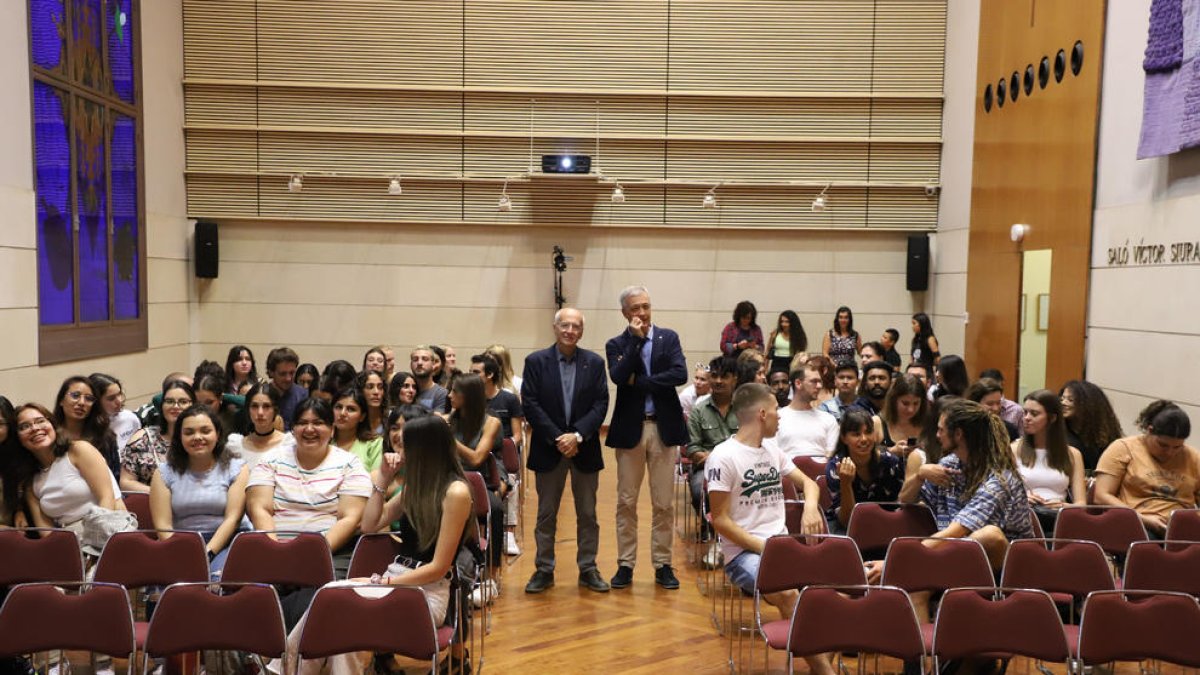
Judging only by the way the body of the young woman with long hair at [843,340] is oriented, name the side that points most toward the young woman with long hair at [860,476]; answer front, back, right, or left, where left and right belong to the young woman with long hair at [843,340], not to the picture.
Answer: front

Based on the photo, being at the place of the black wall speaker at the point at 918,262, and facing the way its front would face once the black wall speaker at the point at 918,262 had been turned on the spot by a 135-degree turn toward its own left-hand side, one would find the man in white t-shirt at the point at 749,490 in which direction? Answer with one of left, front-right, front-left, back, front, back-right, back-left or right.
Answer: back-right

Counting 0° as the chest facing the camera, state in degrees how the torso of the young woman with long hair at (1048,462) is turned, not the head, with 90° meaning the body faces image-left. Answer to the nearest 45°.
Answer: approximately 45°

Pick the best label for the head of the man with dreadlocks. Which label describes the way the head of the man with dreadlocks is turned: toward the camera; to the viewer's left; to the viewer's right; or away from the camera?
to the viewer's left

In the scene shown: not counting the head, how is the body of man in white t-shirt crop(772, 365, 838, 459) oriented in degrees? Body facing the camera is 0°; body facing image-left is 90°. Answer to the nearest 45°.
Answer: approximately 0°

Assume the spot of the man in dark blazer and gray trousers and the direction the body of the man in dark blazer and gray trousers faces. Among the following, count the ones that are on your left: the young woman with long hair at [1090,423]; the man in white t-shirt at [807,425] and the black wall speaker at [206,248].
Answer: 2

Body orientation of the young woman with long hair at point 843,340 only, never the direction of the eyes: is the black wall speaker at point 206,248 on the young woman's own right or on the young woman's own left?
on the young woman's own right

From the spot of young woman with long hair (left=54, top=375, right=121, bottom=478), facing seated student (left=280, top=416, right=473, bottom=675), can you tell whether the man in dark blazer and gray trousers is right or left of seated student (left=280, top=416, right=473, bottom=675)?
left
